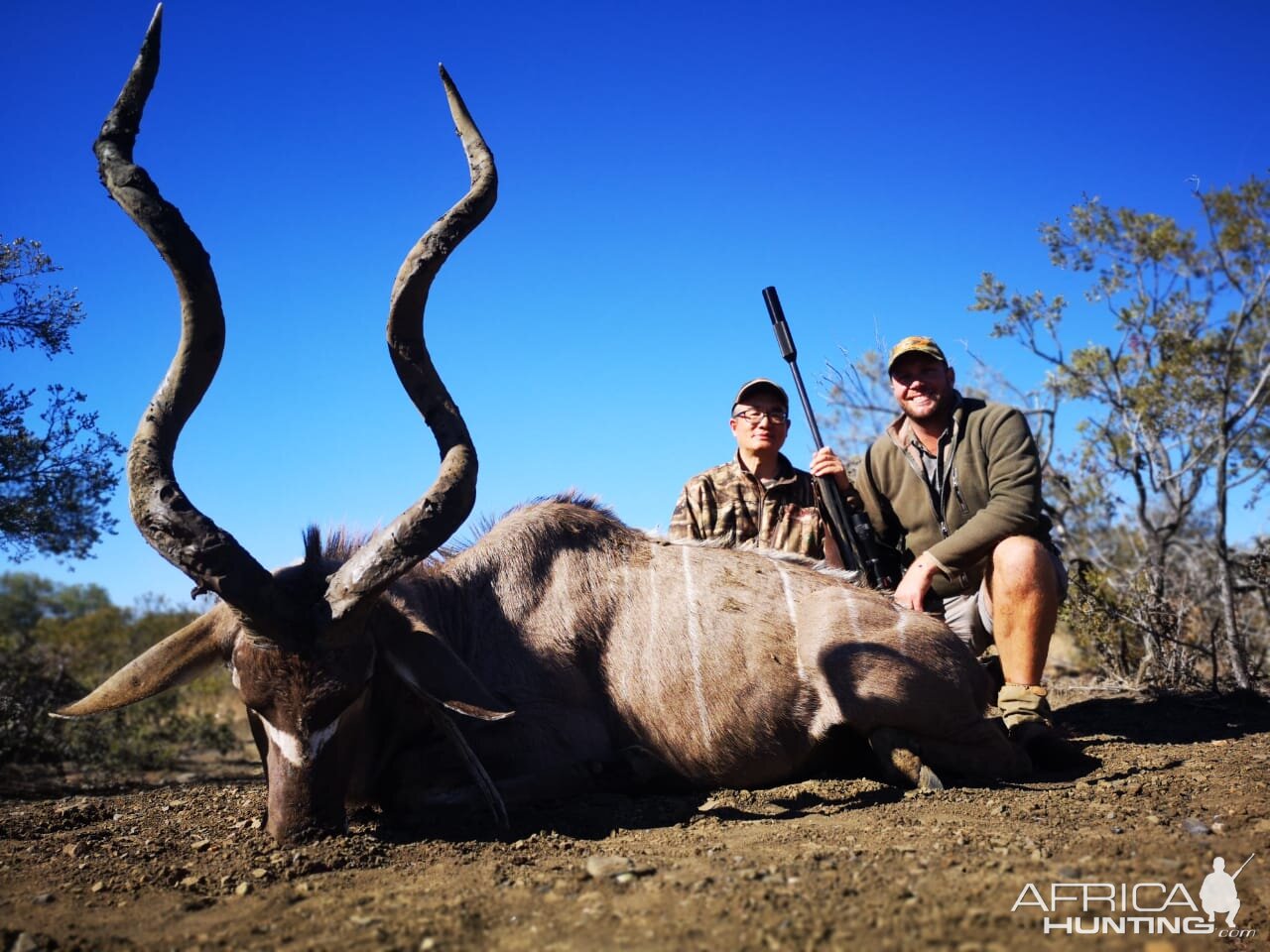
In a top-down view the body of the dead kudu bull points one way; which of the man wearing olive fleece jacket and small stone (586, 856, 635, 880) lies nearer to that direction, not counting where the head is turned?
the small stone

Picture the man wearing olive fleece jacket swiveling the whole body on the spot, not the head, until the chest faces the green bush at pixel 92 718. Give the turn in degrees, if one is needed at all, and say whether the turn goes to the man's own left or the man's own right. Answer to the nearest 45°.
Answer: approximately 90° to the man's own right

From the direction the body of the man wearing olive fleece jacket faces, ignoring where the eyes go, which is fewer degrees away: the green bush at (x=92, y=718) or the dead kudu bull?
the dead kudu bull

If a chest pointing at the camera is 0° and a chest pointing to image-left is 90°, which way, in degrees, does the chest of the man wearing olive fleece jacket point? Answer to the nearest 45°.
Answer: approximately 0°

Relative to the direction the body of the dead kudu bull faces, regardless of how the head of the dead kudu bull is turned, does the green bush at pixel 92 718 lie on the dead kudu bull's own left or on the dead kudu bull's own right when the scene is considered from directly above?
on the dead kudu bull's own right
